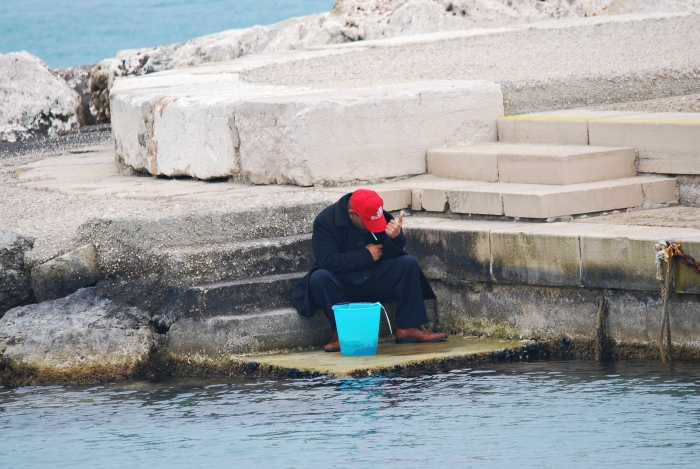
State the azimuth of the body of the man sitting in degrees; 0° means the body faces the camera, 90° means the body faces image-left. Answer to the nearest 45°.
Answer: approximately 315°

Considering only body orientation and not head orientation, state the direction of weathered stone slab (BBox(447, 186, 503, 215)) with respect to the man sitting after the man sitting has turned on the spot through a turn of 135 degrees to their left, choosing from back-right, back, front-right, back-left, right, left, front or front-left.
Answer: front-right

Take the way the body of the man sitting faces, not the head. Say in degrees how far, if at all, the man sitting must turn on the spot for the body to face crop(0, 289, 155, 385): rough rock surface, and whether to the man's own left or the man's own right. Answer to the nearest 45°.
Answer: approximately 135° to the man's own right

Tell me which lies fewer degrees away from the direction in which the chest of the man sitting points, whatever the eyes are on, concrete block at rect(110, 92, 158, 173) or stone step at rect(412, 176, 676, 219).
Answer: the stone step

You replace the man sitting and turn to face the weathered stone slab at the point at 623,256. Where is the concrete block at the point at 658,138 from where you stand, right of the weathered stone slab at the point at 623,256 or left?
left

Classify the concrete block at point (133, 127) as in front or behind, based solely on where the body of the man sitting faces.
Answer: behind

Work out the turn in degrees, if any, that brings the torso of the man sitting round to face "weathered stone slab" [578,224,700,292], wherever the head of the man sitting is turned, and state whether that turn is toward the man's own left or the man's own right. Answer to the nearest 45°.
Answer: approximately 45° to the man's own left

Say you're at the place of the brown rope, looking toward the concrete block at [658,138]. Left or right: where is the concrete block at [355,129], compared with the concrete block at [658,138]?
left

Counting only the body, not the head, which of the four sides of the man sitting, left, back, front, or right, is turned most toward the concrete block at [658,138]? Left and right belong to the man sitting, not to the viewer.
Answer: left

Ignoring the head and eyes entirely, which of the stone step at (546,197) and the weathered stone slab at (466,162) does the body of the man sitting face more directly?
the stone step

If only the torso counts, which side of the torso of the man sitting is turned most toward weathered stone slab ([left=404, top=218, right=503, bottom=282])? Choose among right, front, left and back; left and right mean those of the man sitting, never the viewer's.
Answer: left

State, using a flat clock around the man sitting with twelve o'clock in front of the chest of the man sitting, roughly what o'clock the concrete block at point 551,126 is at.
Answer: The concrete block is roughly at 9 o'clock from the man sitting.

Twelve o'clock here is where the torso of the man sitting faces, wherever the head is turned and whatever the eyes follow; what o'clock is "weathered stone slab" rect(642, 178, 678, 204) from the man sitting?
The weathered stone slab is roughly at 10 o'clock from the man sitting.
